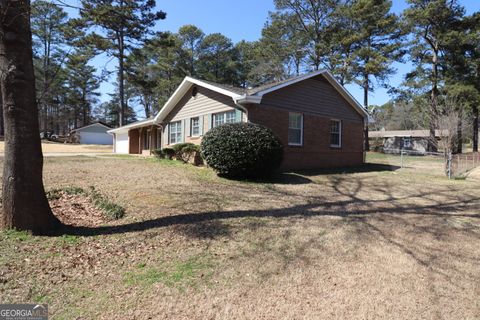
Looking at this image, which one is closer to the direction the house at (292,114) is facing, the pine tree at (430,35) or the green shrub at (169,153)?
the green shrub

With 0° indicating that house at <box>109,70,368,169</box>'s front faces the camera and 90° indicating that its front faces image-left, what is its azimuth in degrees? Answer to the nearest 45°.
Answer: approximately 45°

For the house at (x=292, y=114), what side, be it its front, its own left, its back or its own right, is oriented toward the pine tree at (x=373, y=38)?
back

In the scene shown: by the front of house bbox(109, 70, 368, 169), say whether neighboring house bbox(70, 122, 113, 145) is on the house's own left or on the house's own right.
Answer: on the house's own right

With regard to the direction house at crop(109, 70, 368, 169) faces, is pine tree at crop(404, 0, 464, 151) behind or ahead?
behind

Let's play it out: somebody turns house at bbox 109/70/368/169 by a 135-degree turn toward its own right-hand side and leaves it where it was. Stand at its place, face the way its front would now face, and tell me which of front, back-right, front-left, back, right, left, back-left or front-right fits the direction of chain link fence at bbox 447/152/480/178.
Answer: right

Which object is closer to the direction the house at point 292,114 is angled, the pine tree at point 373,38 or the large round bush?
the large round bush
